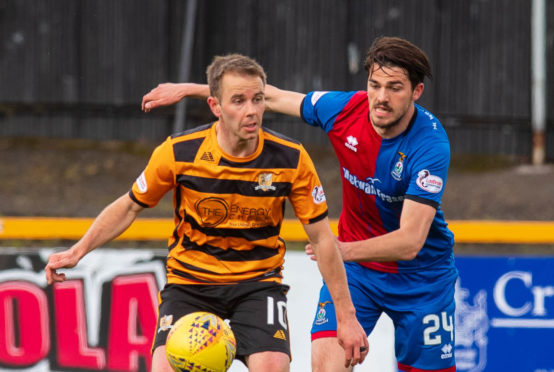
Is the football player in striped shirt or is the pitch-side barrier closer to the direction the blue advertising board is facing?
the football player in striped shirt

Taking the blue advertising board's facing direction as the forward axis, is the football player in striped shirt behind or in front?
in front

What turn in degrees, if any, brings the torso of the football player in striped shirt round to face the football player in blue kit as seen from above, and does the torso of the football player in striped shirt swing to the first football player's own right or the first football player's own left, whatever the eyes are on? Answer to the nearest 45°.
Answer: approximately 90° to the first football player's own left

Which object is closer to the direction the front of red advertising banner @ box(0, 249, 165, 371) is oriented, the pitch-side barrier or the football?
the football

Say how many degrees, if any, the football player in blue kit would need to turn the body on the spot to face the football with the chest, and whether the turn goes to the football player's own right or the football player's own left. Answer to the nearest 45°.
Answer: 0° — they already face it

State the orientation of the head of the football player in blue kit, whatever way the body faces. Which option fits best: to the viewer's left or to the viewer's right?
to the viewer's left

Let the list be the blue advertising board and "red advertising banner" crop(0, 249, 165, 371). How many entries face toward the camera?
2

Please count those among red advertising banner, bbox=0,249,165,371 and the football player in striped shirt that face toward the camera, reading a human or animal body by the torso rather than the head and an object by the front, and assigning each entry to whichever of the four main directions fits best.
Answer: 2

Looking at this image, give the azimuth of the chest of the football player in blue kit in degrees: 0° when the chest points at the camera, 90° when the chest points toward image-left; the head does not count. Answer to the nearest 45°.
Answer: approximately 45°

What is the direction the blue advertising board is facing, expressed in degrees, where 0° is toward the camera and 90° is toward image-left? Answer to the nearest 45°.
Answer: approximately 0°

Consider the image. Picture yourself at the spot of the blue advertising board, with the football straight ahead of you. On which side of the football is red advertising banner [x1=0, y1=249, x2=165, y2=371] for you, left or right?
right
